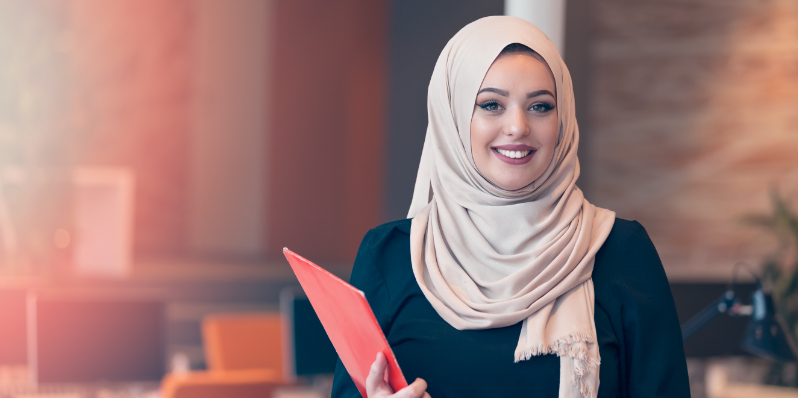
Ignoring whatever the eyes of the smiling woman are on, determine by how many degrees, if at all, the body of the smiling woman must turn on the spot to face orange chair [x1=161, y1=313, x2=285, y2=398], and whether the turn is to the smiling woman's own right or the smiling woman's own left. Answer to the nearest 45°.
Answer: approximately 135° to the smiling woman's own right

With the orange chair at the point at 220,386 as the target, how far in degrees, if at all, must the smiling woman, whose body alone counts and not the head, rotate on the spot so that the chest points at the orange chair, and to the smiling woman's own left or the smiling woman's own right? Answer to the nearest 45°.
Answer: approximately 135° to the smiling woman's own right

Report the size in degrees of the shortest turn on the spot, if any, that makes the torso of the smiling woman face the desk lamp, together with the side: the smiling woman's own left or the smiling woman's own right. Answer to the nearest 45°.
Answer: approximately 135° to the smiling woman's own left

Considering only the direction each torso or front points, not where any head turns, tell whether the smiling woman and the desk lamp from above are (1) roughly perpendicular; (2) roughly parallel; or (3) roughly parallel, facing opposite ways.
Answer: roughly perpendicular
